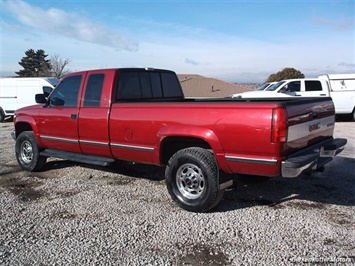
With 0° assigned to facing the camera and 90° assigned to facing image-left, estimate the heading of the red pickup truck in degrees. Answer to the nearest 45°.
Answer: approximately 135°

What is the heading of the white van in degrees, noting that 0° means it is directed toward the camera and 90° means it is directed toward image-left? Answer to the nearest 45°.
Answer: approximately 270°

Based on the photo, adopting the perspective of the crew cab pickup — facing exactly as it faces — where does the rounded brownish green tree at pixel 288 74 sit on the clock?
The rounded brownish green tree is roughly at 3 o'clock from the crew cab pickup.

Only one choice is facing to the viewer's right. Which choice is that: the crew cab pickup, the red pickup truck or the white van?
the white van

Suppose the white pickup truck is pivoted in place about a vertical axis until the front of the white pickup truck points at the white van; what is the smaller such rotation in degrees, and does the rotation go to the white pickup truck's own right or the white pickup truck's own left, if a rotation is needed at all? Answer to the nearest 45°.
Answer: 0° — it already faces it

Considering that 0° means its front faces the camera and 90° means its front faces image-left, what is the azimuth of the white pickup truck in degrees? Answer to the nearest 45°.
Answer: approximately 90°

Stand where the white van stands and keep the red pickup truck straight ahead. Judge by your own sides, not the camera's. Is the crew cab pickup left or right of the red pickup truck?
left
